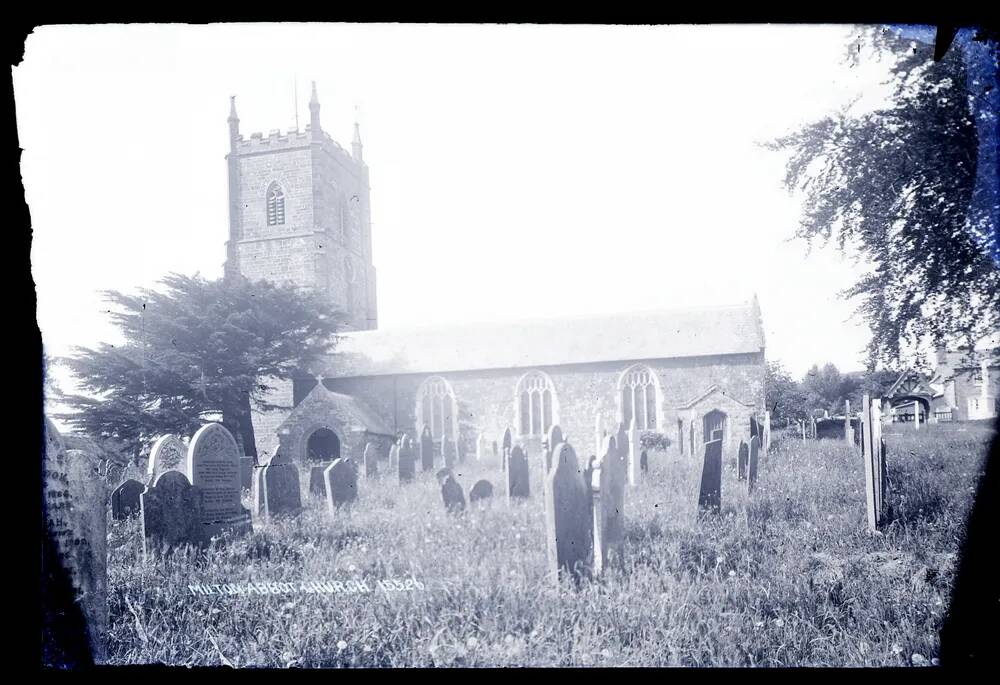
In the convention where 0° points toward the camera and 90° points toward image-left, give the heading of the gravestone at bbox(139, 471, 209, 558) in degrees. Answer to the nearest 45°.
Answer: approximately 315°

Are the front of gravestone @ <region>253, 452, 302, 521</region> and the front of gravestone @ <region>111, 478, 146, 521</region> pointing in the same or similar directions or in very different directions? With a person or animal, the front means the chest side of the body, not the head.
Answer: same or similar directions

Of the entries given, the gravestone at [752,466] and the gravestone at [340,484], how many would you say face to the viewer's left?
0

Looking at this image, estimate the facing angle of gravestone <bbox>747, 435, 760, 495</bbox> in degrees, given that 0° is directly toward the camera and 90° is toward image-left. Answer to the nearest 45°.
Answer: approximately 315°

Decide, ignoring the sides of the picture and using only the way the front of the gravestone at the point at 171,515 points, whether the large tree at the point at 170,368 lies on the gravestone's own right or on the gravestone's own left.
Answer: on the gravestone's own left

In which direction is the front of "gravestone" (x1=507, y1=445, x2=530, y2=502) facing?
toward the camera
